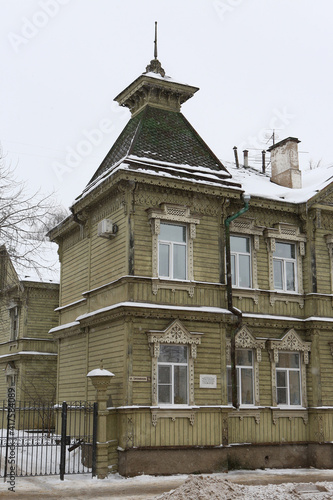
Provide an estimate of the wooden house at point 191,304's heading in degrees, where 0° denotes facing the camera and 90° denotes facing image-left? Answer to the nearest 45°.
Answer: approximately 315°

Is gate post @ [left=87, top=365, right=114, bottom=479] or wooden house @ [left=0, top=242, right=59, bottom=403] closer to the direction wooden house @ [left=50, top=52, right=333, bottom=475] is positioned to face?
the gate post

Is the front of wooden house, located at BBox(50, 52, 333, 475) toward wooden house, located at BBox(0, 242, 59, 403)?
no

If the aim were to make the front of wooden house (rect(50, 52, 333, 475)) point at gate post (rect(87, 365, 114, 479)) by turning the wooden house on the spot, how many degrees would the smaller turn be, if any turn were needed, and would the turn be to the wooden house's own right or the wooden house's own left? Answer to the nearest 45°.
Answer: approximately 90° to the wooden house's own right
